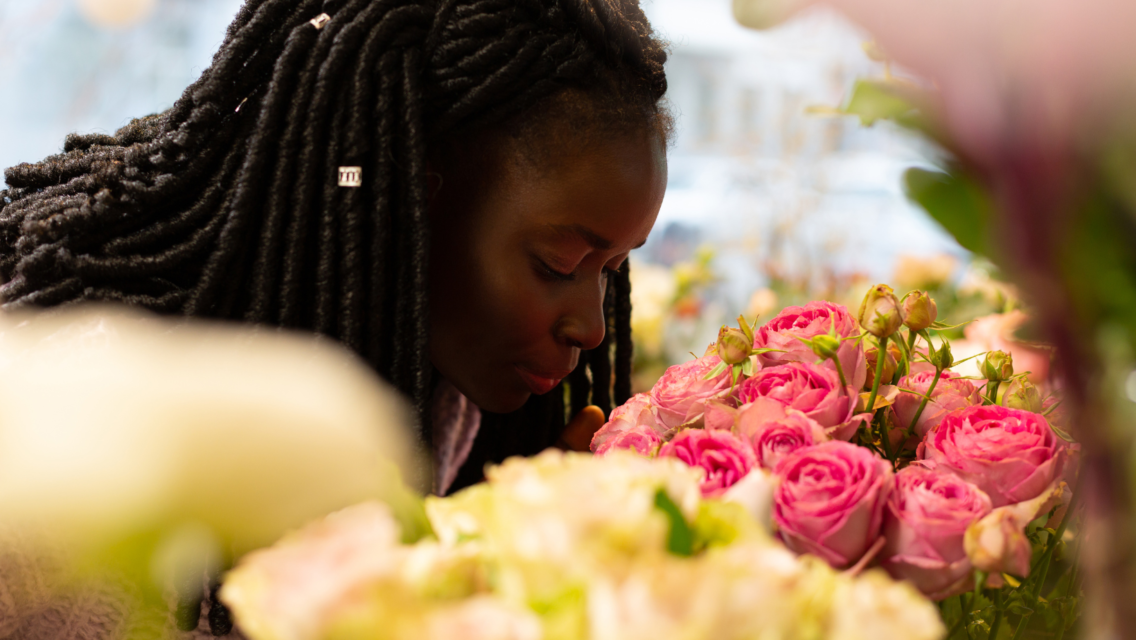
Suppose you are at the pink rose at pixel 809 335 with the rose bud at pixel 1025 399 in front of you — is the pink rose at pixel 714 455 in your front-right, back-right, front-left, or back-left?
back-right

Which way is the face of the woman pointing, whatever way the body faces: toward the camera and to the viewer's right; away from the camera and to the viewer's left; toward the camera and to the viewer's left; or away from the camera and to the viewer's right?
toward the camera and to the viewer's right

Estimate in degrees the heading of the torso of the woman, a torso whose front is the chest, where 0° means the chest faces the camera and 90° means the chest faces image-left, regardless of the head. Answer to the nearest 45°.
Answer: approximately 315°
